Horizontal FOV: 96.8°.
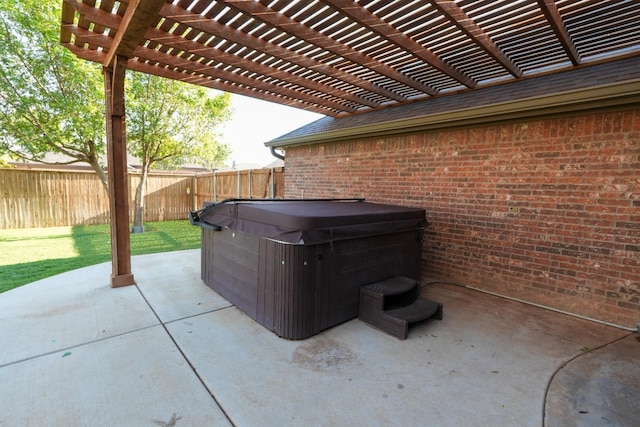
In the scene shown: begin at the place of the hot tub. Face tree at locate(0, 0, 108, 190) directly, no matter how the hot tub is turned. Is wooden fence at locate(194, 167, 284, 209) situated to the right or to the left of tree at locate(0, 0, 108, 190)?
right

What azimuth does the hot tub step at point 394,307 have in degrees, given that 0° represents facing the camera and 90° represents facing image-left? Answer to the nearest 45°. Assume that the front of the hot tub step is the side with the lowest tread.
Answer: approximately 315°

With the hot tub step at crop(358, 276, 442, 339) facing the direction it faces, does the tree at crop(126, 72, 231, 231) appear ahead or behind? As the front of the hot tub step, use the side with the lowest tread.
behind

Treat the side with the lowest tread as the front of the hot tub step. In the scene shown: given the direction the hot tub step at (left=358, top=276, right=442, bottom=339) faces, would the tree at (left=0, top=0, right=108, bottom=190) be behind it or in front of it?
behind
